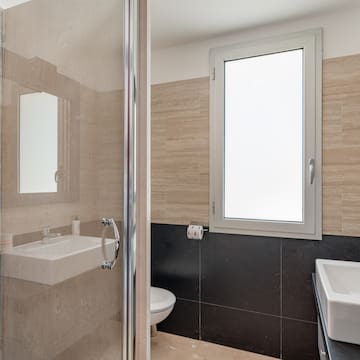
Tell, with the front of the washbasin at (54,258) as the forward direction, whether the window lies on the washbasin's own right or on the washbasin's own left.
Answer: on the washbasin's own left

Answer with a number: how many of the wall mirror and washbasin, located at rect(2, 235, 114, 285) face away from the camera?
0

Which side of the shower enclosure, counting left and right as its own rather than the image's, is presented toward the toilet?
left

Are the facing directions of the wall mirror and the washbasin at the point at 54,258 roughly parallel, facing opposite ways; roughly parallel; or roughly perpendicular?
roughly parallel

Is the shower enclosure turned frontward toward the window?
no

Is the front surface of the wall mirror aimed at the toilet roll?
no

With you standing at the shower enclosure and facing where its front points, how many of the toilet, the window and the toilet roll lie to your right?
0

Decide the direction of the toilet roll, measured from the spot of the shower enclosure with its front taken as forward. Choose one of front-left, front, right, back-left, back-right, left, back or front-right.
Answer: left

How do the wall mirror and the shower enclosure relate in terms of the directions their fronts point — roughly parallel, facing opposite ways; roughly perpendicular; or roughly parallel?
roughly parallel

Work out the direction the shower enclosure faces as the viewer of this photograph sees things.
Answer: facing the viewer and to the right of the viewer
